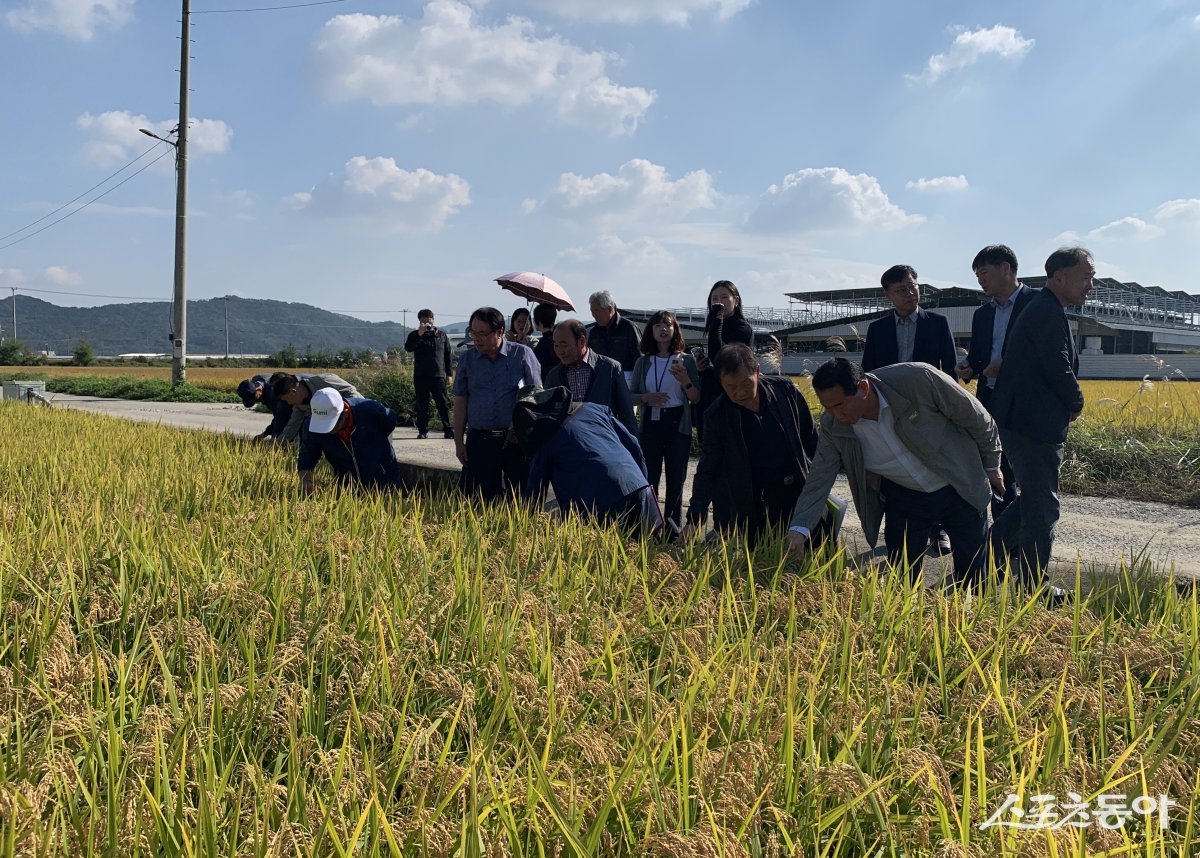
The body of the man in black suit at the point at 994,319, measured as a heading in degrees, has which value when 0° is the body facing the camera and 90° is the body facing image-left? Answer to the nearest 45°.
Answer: approximately 45°

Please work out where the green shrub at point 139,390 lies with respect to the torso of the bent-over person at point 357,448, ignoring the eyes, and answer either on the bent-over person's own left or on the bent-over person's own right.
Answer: on the bent-over person's own right

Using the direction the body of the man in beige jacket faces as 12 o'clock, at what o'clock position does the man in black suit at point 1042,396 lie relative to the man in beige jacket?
The man in black suit is roughly at 6 o'clock from the man in beige jacket.

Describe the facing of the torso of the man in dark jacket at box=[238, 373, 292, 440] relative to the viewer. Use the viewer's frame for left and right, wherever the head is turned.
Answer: facing to the left of the viewer

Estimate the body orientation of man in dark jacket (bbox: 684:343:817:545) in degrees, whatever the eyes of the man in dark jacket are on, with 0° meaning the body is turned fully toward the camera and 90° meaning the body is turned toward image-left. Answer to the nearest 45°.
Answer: approximately 0°

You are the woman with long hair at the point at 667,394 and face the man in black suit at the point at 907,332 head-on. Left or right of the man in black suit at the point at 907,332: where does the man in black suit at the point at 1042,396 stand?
right

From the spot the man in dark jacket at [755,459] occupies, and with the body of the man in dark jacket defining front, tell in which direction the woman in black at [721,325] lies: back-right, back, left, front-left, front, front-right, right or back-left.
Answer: back
